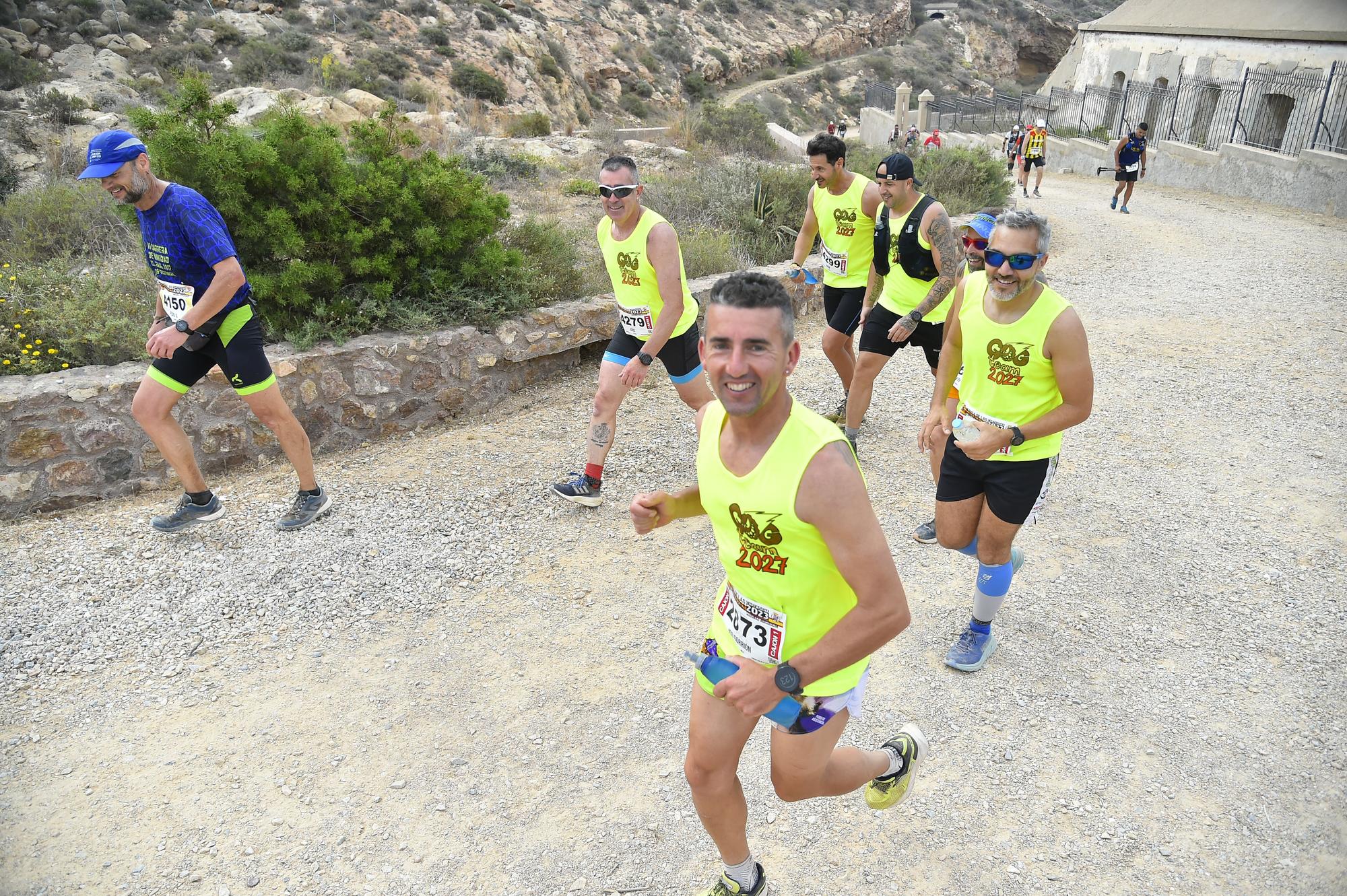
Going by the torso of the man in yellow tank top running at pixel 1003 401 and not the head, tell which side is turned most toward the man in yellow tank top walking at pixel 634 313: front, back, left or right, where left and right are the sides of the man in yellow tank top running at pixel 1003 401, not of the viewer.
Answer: right

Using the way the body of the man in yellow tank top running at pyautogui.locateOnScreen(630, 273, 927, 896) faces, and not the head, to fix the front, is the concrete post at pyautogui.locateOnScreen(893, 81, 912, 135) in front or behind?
behind

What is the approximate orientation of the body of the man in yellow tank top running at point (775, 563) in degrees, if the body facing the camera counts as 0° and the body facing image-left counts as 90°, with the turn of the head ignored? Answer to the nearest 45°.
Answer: approximately 45°

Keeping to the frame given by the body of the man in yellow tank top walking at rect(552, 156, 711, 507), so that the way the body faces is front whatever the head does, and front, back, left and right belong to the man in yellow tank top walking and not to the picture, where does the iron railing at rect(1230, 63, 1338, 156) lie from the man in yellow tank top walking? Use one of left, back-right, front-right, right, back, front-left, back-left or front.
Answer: back

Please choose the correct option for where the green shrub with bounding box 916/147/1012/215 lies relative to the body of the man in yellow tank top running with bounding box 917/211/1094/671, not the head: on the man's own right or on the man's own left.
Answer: on the man's own right

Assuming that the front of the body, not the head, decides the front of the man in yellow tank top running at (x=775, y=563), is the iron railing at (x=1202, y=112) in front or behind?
behind

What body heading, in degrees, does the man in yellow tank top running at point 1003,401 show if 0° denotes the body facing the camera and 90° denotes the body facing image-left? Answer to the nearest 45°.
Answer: approximately 45°

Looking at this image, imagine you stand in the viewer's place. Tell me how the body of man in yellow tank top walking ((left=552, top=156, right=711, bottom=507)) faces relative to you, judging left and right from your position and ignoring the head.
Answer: facing the viewer and to the left of the viewer

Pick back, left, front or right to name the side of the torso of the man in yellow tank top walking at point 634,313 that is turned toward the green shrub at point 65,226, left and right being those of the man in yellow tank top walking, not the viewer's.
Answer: right

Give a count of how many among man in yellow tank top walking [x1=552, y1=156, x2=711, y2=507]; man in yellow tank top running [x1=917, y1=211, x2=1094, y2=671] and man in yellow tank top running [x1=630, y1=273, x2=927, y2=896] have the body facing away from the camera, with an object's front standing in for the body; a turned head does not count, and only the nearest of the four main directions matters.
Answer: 0

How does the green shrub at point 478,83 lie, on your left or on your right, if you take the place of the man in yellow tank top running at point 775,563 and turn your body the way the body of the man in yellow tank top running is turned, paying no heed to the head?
on your right

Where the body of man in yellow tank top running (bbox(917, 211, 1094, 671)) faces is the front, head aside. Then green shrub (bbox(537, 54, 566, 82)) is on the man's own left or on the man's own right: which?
on the man's own right

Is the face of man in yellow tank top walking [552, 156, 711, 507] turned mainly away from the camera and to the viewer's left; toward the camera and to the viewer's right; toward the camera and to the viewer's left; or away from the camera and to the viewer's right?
toward the camera and to the viewer's left

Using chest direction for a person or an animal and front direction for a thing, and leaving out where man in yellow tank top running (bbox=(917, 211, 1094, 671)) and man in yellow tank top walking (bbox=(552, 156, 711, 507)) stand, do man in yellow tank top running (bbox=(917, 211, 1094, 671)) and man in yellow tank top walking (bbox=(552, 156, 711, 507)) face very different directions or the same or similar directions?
same or similar directions

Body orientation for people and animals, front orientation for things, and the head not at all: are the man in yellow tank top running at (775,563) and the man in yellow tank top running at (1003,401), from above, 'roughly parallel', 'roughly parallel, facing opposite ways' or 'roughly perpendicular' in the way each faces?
roughly parallel
